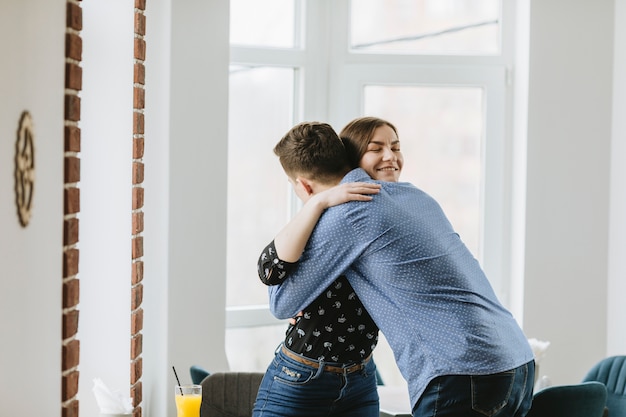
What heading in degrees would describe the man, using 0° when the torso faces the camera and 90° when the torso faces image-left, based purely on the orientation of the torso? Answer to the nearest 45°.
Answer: approximately 135°

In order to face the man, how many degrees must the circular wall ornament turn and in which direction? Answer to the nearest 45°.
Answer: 0° — it already faces them

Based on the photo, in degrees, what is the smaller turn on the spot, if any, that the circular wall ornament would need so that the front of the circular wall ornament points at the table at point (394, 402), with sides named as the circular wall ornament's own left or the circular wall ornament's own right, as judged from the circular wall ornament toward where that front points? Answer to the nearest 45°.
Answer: approximately 45° to the circular wall ornament's own left

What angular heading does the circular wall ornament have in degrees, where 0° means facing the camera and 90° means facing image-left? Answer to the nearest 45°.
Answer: approximately 270°

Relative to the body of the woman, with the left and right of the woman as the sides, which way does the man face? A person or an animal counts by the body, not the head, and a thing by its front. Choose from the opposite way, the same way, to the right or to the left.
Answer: the opposite way

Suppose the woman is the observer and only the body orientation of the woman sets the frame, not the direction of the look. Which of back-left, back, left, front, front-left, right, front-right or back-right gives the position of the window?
back-left

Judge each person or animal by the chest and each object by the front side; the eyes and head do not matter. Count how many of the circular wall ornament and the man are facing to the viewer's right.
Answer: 1
